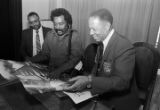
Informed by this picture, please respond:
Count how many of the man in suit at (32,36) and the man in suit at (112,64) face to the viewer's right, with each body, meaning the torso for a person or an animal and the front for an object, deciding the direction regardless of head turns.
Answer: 0

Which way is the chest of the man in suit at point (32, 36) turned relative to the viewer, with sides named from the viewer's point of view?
facing the viewer

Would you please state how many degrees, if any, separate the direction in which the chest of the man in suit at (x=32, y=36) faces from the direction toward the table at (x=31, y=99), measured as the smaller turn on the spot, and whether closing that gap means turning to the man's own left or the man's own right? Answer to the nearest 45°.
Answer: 0° — they already face it

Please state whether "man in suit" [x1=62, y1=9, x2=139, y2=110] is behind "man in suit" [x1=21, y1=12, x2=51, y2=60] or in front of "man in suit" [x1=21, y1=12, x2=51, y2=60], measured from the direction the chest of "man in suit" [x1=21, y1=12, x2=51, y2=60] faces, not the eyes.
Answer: in front

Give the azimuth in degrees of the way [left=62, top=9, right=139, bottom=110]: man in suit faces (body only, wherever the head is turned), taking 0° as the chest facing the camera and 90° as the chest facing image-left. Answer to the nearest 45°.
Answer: approximately 45°

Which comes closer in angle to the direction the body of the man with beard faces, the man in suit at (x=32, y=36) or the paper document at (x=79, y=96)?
the paper document

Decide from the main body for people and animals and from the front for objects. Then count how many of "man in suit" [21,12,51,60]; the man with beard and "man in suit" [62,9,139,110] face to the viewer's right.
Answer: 0

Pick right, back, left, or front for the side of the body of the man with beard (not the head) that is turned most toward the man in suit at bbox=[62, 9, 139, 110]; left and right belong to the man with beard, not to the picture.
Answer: left

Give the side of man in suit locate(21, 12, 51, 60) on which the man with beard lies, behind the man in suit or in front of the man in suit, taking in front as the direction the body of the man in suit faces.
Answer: in front

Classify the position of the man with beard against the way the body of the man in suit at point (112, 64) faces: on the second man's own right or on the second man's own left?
on the second man's own right

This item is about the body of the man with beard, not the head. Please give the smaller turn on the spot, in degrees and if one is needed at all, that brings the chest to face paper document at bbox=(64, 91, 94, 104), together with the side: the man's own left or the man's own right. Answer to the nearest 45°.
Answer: approximately 45° to the man's own left

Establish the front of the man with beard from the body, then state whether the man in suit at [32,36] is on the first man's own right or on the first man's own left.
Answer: on the first man's own right
